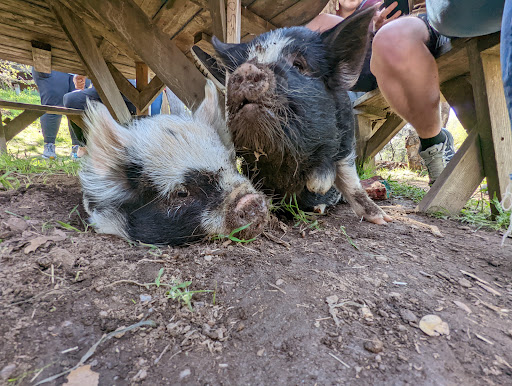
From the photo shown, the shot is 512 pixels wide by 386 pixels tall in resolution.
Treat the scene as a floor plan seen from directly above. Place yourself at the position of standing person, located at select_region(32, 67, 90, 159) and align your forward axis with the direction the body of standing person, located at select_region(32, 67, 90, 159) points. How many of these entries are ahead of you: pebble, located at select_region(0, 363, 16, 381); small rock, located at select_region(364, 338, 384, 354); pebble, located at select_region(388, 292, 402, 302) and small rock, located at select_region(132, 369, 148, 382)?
4

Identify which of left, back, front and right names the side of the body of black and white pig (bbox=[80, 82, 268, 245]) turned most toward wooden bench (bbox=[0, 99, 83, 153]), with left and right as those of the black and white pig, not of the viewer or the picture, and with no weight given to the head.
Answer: back

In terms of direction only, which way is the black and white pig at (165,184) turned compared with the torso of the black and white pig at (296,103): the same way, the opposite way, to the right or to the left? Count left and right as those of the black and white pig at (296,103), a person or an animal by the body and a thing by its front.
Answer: to the left

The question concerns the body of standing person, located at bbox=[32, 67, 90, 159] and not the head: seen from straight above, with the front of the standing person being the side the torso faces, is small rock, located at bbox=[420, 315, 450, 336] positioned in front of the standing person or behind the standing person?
in front

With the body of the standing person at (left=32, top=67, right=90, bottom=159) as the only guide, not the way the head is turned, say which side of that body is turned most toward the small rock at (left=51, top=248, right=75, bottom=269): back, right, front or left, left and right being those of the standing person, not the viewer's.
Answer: front

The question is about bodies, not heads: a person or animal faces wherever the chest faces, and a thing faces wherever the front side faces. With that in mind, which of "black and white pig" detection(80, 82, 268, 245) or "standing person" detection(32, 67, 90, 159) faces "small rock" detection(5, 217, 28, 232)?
the standing person

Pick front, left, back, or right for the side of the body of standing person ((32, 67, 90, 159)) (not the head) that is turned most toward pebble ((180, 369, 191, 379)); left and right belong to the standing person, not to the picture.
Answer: front

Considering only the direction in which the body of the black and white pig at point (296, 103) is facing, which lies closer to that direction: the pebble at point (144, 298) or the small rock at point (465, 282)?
the pebble

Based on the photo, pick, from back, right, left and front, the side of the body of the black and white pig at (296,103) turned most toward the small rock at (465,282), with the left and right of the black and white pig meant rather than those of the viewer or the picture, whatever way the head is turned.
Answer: front

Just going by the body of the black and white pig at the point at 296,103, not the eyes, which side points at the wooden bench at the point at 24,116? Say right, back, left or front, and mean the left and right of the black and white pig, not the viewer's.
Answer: right

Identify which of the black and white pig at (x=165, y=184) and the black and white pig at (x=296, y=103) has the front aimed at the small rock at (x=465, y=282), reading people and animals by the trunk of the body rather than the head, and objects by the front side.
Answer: the black and white pig at (x=165, y=184)

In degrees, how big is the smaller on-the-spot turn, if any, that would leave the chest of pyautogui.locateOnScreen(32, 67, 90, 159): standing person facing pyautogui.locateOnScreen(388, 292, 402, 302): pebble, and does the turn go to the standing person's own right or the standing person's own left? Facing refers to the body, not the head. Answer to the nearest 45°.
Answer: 0° — they already face it

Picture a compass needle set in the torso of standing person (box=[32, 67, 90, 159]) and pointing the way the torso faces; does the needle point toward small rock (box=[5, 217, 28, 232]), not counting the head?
yes

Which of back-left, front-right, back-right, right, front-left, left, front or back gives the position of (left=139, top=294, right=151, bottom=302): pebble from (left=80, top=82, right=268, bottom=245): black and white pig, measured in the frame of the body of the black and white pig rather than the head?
front-right
